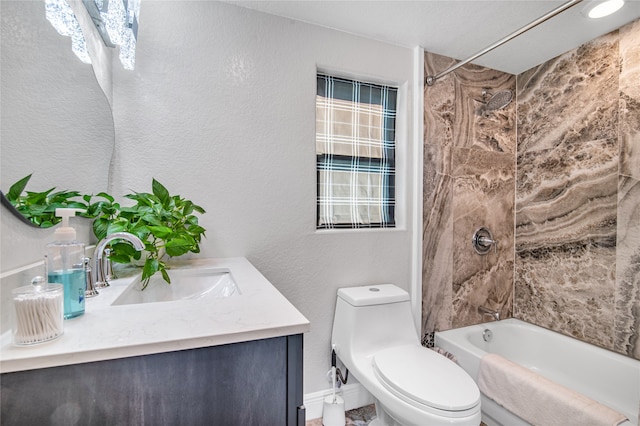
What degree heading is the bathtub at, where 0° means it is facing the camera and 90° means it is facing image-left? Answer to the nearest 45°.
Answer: approximately 45°

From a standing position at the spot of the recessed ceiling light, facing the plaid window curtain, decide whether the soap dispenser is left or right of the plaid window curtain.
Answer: left

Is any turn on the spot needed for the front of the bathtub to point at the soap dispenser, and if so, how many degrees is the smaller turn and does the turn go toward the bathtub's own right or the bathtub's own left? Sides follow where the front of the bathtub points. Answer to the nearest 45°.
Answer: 0° — it already faces it

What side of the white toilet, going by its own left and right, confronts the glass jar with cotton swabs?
right

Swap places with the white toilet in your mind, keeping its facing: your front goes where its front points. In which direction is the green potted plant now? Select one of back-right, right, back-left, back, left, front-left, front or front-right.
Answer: right

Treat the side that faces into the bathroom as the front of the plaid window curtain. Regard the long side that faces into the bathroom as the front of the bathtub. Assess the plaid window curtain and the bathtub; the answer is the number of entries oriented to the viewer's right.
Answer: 0

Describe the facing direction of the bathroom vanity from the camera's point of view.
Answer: facing to the right of the viewer

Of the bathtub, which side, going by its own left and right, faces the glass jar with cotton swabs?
front
